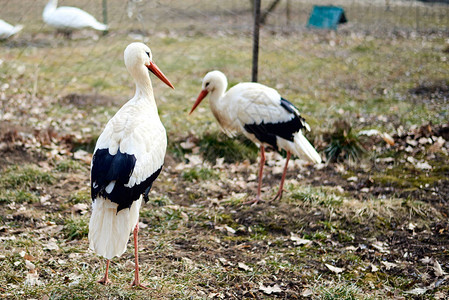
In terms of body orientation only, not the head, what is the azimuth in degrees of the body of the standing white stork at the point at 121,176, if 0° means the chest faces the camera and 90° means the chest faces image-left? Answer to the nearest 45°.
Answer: approximately 225°

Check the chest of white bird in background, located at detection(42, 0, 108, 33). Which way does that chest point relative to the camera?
to the viewer's left

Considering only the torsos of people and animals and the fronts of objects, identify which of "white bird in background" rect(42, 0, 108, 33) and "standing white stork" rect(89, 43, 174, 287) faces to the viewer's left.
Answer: the white bird in background

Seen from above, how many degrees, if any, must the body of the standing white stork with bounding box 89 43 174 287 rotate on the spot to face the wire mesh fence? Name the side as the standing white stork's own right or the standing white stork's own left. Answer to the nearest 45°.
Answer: approximately 45° to the standing white stork's own left

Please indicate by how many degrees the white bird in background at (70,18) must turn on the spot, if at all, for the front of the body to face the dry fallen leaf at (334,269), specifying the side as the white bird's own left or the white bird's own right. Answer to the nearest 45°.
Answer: approximately 90° to the white bird's own left

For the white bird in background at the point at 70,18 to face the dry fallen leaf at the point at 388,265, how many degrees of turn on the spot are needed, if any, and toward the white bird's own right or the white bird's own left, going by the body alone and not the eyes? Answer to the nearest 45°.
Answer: approximately 90° to the white bird's own left

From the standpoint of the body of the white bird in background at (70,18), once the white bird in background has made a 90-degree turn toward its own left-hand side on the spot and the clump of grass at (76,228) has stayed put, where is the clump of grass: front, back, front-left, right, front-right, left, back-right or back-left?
front

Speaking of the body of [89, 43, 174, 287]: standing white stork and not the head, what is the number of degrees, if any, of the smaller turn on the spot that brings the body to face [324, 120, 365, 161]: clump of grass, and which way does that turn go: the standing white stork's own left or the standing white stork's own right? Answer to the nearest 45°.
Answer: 0° — it already faces it
